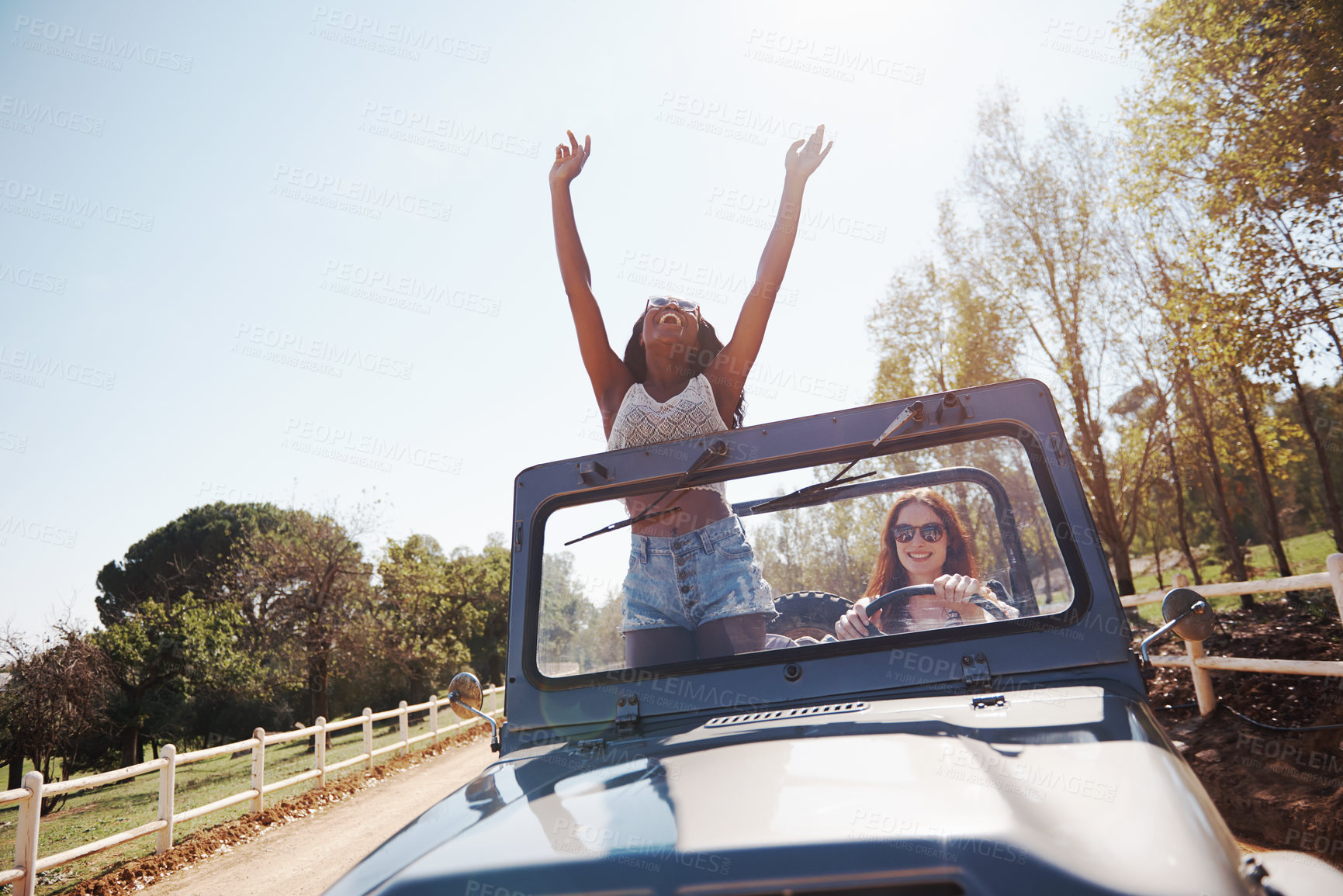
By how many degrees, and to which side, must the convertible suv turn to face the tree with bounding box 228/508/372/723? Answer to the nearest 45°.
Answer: approximately 135° to its right

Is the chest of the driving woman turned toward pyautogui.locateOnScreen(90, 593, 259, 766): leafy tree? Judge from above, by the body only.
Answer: no

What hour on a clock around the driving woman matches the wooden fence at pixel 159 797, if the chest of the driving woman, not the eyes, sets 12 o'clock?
The wooden fence is roughly at 4 o'clock from the driving woman.

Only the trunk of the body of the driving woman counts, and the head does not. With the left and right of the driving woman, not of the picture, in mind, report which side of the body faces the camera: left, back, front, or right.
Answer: front

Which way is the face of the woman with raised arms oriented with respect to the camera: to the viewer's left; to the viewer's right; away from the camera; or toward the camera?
toward the camera

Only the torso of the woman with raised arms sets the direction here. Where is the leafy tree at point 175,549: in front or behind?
behind

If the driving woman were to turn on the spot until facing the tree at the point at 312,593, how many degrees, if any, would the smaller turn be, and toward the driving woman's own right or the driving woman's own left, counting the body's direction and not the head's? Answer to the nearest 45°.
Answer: approximately 135° to the driving woman's own right

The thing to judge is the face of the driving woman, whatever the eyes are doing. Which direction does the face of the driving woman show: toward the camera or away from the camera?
toward the camera

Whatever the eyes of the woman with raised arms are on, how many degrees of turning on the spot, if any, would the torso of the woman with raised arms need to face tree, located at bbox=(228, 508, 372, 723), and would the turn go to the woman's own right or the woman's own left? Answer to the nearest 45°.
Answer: approximately 135° to the woman's own right

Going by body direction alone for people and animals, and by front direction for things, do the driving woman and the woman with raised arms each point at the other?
no

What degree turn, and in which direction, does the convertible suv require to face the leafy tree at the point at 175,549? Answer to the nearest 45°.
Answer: approximately 135° to its right

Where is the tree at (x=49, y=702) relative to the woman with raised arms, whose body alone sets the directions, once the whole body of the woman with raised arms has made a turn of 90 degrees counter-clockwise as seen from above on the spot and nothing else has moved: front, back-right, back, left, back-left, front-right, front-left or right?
back-left

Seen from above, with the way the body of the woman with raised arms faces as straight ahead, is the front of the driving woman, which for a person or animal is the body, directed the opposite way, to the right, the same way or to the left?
the same way

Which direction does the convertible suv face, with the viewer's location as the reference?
facing the viewer

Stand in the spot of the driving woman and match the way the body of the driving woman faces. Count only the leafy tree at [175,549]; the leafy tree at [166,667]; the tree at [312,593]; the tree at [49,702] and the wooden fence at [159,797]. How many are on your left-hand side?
0

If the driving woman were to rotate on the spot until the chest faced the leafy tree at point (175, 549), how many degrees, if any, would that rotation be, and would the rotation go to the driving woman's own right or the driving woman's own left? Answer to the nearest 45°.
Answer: approximately 135° to the driving woman's own right

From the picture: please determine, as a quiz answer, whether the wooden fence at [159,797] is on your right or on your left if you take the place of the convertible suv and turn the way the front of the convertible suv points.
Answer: on your right
